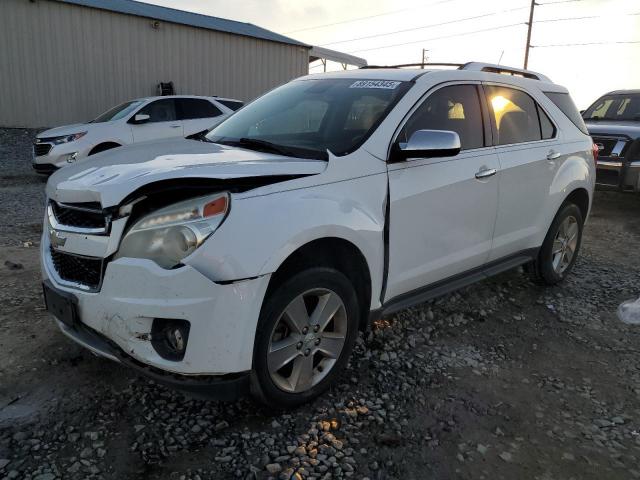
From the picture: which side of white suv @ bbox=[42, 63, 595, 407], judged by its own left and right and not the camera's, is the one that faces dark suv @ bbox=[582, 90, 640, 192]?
back

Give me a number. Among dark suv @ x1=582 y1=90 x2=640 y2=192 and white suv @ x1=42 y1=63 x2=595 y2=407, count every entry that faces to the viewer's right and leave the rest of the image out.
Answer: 0

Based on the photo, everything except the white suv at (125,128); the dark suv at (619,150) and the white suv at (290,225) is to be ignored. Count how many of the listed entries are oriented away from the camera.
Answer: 0

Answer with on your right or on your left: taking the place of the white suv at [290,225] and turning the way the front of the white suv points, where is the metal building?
on your right

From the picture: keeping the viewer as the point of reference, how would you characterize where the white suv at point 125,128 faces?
facing the viewer and to the left of the viewer

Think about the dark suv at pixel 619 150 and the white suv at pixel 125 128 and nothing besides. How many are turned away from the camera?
0

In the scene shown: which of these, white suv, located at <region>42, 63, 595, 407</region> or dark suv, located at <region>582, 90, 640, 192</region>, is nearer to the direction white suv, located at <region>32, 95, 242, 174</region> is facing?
the white suv

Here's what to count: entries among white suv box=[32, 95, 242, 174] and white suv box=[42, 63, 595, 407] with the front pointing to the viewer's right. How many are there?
0

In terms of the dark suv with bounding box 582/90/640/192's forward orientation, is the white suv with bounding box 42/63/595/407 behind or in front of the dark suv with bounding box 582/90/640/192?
in front

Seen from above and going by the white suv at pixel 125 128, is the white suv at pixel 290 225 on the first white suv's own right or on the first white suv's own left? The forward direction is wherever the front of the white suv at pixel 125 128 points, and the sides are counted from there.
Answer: on the first white suv's own left
